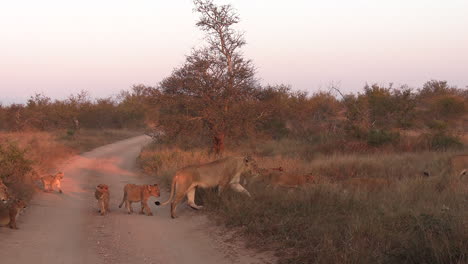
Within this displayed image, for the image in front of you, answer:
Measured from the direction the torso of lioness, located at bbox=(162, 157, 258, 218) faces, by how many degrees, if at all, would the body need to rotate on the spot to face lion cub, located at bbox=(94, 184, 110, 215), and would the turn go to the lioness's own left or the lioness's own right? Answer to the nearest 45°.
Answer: approximately 180°

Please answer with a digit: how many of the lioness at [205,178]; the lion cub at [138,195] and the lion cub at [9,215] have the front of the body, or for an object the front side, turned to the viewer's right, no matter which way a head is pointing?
3

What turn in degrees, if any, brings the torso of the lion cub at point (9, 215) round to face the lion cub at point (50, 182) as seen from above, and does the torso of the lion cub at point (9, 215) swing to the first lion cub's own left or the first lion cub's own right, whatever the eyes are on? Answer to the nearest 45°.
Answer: approximately 90° to the first lion cub's own left

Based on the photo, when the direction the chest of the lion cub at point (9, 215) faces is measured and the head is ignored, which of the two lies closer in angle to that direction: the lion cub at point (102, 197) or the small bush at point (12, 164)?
the lion cub

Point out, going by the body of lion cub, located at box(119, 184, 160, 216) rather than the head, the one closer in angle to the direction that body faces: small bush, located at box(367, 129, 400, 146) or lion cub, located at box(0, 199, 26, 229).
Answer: the small bush

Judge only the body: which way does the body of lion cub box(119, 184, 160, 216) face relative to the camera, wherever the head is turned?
to the viewer's right

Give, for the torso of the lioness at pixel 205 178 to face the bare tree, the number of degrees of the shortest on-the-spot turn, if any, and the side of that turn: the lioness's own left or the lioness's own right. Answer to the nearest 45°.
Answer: approximately 90° to the lioness's own left

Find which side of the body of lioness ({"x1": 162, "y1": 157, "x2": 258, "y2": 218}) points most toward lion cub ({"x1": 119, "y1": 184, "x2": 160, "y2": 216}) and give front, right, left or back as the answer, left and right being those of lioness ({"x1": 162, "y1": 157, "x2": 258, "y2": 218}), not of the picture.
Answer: back

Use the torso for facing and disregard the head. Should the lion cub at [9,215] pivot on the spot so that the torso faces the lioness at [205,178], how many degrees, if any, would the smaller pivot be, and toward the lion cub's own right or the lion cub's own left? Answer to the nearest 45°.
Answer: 0° — it already faces it

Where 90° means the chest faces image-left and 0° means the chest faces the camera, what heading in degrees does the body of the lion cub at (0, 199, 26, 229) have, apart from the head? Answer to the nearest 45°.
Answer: approximately 270°

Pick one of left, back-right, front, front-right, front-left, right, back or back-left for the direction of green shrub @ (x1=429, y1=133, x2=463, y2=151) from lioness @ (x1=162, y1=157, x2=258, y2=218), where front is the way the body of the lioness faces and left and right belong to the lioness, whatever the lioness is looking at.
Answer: front-left

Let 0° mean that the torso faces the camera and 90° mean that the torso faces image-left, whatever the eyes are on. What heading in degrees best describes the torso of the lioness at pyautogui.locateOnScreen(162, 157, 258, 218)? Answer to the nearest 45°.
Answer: approximately 270°
